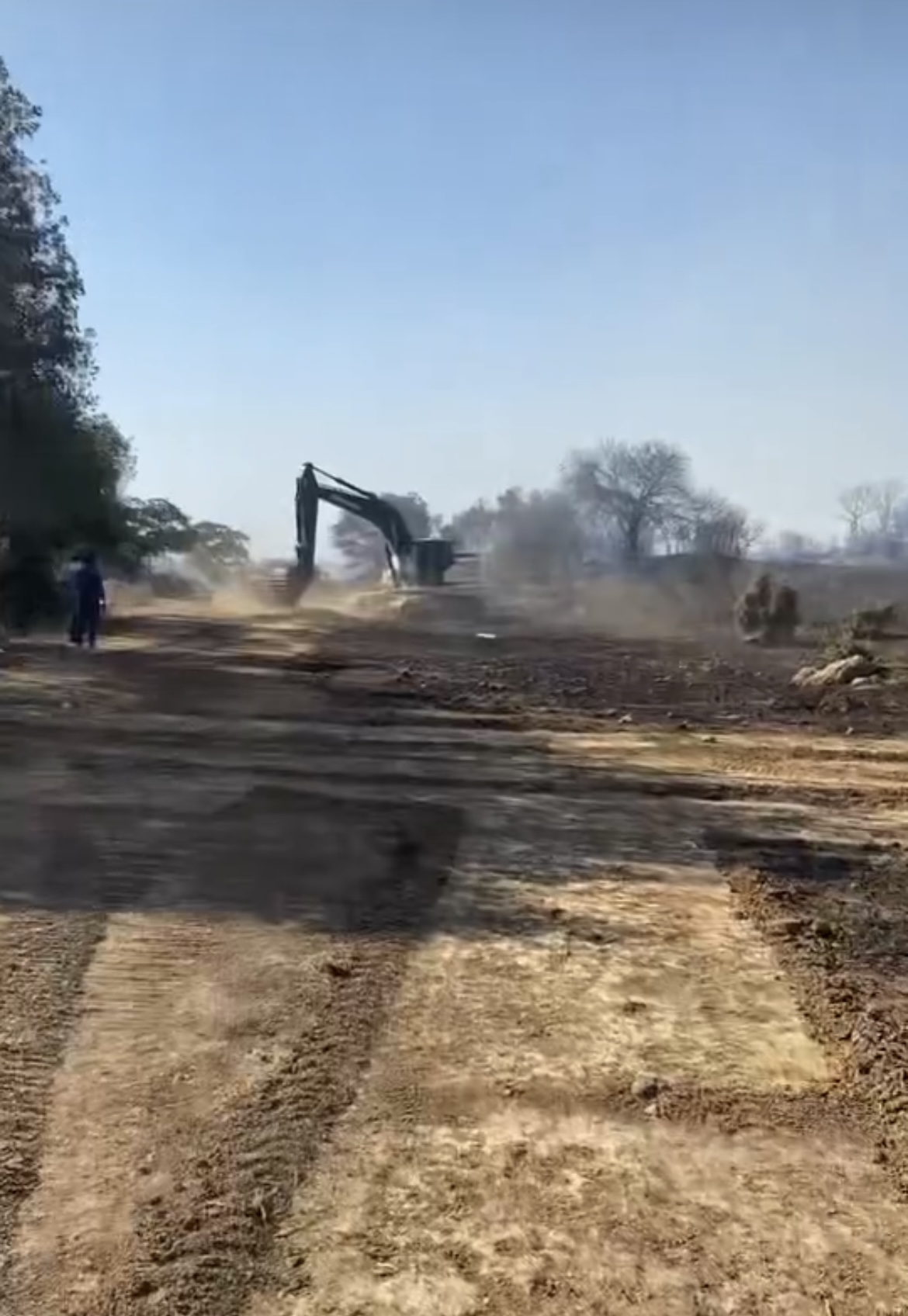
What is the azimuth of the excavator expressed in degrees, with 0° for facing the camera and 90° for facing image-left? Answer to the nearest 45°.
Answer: approximately 90°

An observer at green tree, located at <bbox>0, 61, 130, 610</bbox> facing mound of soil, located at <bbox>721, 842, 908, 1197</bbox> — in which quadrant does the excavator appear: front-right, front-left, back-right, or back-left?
back-left

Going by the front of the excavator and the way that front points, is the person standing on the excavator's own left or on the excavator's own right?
on the excavator's own left

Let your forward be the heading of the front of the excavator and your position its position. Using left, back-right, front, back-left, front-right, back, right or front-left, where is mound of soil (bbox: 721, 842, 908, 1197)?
left
